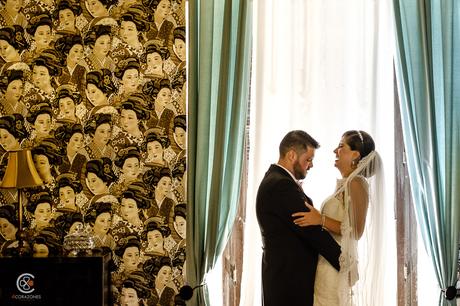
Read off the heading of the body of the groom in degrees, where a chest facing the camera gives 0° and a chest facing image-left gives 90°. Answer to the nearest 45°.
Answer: approximately 270°

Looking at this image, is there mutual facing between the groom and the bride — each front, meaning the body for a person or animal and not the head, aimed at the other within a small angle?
yes

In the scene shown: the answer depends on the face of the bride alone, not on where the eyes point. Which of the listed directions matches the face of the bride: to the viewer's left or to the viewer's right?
to the viewer's left

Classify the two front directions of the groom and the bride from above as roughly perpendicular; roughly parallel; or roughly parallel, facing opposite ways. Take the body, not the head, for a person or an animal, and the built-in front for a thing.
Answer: roughly parallel, facing opposite ways

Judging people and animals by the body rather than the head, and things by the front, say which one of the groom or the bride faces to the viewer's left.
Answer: the bride

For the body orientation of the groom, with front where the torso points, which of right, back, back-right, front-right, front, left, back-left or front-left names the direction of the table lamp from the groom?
back

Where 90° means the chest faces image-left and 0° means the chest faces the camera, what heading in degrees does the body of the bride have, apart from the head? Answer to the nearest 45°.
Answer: approximately 90°

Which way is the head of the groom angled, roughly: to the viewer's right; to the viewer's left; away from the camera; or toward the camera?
to the viewer's right

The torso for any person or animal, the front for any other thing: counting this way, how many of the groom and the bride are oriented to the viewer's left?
1

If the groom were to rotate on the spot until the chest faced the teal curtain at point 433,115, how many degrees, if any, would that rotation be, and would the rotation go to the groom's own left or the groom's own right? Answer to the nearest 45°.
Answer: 0° — they already face it
